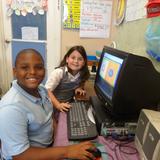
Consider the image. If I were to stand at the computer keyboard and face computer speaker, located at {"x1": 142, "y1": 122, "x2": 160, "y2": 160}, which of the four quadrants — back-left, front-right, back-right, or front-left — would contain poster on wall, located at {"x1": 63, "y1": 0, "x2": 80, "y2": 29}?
back-left

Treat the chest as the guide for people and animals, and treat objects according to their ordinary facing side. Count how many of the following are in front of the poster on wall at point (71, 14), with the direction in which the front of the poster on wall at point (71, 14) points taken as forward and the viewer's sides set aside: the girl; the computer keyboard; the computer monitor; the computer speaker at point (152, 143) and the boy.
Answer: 5

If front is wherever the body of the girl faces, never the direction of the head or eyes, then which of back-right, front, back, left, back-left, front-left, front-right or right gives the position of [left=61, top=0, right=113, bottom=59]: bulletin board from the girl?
back-left

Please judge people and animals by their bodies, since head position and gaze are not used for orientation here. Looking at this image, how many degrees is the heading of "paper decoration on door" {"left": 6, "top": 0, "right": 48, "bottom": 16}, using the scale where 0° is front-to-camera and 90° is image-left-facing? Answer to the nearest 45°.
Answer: approximately 0°

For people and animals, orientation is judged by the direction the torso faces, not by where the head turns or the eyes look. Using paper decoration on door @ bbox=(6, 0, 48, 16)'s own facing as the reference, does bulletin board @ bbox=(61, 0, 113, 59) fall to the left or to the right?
on its left

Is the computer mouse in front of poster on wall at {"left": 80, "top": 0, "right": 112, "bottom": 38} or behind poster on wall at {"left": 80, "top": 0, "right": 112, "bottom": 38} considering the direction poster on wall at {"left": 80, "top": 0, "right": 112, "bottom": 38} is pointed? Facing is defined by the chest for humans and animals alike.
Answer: in front

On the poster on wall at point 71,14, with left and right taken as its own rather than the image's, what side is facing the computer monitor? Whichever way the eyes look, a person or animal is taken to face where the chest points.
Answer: front

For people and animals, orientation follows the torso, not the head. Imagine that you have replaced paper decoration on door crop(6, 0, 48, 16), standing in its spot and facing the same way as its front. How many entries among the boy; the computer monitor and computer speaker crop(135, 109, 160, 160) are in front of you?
3

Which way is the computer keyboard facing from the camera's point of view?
to the viewer's left

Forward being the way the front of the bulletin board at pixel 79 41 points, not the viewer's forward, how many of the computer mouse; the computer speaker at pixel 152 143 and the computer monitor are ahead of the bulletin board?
3
